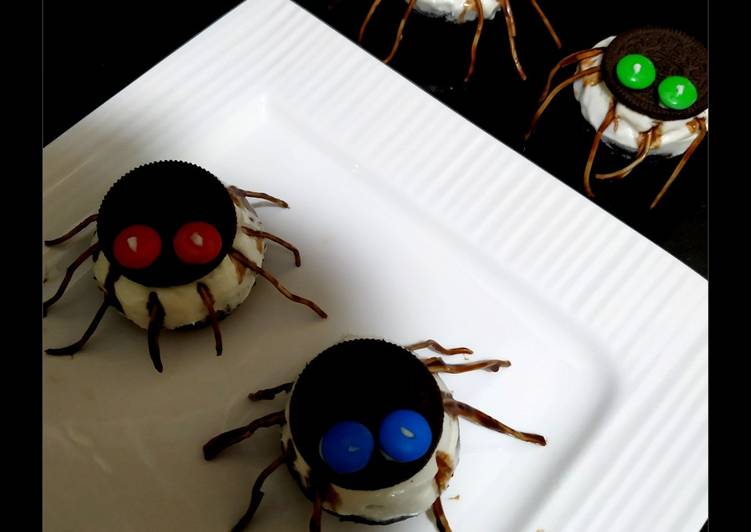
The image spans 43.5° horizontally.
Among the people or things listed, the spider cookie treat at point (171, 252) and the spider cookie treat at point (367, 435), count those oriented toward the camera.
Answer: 2

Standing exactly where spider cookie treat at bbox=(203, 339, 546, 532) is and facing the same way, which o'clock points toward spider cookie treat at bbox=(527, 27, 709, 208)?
spider cookie treat at bbox=(527, 27, 709, 208) is roughly at 6 o'clock from spider cookie treat at bbox=(203, 339, 546, 532).

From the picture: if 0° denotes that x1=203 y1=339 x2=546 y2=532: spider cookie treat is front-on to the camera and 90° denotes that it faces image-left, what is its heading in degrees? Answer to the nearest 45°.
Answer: approximately 0°
